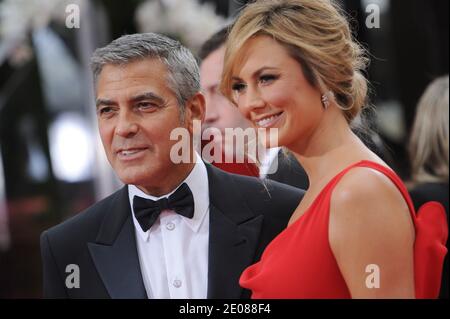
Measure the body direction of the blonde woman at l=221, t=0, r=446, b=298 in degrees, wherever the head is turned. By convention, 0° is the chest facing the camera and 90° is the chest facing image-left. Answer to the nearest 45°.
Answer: approximately 90°

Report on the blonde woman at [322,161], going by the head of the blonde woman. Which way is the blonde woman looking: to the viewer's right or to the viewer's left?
to the viewer's left

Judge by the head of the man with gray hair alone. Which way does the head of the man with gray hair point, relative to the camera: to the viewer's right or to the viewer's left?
to the viewer's left
